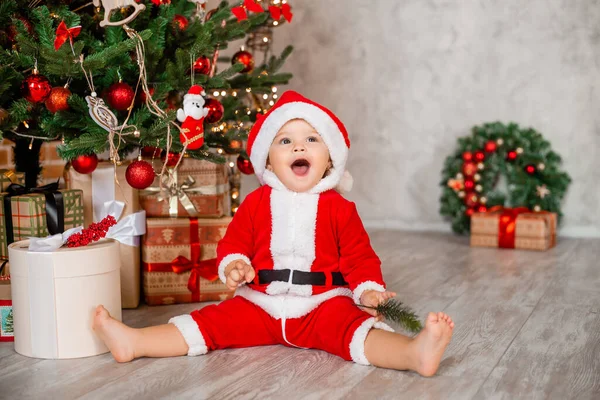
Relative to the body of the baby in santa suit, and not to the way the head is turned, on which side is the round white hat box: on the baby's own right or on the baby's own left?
on the baby's own right

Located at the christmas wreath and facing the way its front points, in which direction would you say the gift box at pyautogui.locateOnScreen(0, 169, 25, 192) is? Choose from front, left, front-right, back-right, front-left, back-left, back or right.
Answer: front-right

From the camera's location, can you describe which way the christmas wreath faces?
facing the viewer

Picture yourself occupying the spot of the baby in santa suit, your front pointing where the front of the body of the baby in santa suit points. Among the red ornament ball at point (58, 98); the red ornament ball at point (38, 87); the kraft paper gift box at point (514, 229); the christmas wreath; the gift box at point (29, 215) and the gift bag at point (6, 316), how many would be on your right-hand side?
4

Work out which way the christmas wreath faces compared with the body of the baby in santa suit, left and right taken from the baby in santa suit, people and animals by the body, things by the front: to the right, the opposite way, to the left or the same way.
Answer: the same way

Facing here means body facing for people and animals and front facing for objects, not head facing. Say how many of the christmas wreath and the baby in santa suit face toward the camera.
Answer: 2

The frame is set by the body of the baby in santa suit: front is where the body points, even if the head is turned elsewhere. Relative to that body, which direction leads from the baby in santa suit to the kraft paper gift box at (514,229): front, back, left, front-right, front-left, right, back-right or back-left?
back-left

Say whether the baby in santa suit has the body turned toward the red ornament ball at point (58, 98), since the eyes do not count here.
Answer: no

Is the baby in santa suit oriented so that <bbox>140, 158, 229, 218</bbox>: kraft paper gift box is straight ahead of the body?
no

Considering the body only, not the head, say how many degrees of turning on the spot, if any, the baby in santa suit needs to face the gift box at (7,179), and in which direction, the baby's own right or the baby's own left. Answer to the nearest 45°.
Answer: approximately 90° to the baby's own right

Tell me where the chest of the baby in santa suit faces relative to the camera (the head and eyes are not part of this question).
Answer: toward the camera

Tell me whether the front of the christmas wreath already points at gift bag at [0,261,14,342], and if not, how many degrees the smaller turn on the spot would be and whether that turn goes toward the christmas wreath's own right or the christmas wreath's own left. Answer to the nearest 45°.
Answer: approximately 45° to the christmas wreath's own right

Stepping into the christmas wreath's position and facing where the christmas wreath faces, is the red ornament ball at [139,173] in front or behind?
in front

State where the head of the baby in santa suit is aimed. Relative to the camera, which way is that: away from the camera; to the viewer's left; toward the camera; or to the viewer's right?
toward the camera

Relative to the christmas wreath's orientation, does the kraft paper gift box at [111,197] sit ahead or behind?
ahead
